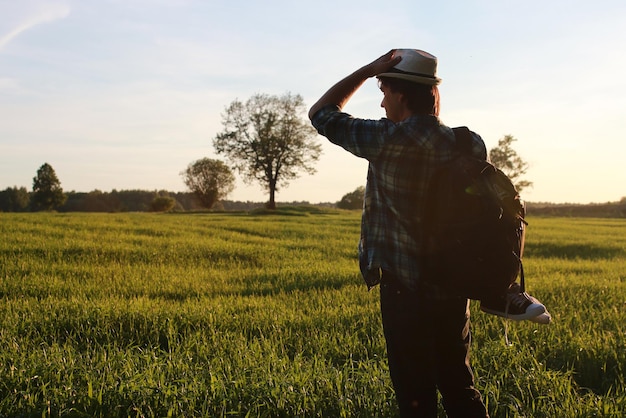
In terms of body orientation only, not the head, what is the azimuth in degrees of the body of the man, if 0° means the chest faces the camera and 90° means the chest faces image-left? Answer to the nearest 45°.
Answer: approximately 135°

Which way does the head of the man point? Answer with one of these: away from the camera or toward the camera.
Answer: away from the camera
